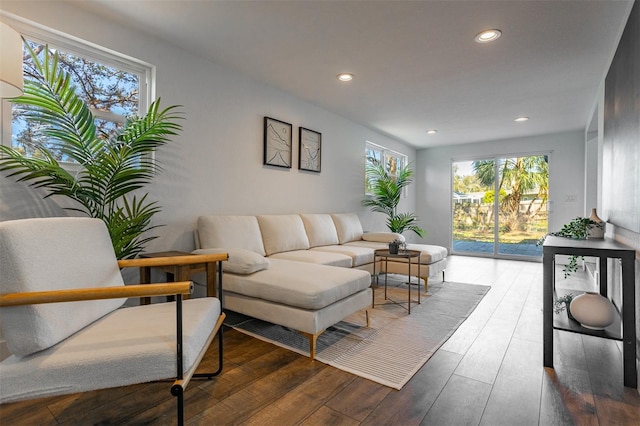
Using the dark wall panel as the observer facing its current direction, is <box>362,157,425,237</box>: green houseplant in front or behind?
in front

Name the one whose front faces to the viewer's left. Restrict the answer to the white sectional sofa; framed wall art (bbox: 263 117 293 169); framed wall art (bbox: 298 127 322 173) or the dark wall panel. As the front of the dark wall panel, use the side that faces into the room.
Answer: the dark wall panel

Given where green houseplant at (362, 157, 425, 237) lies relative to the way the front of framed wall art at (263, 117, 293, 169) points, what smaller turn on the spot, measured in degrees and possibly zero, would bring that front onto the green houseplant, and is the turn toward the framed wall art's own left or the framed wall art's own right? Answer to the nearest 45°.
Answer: approximately 90° to the framed wall art's own left

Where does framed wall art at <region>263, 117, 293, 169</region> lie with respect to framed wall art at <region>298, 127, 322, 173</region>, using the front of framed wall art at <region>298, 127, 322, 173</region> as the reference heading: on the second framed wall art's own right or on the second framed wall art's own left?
on the second framed wall art's own right

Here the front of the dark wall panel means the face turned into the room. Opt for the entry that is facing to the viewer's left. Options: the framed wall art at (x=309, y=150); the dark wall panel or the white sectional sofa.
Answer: the dark wall panel

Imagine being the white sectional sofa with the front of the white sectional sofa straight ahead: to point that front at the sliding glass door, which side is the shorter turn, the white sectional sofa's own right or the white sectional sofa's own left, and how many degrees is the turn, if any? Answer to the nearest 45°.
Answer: approximately 90° to the white sectional sofa's own left

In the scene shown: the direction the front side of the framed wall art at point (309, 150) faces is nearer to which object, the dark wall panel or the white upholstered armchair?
the dark wall panel

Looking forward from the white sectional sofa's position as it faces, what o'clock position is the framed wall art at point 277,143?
The framed wall art is roughly at 7 o'clock from the white sectional sofa.

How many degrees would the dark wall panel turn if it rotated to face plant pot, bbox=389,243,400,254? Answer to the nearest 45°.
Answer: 0° — it already faces it

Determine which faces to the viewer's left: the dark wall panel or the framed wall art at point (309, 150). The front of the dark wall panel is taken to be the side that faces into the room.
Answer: the dark wall panel

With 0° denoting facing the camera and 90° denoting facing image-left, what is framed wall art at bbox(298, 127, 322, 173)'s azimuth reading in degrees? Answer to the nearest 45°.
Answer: approximately 315°

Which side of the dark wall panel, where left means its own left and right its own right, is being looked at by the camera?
left

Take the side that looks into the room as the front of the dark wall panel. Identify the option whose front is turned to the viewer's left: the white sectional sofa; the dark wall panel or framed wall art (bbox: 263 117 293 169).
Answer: the dark wall panel

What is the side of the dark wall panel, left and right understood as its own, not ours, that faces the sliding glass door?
right

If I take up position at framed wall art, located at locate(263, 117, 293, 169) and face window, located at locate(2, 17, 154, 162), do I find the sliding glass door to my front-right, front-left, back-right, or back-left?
back-left
